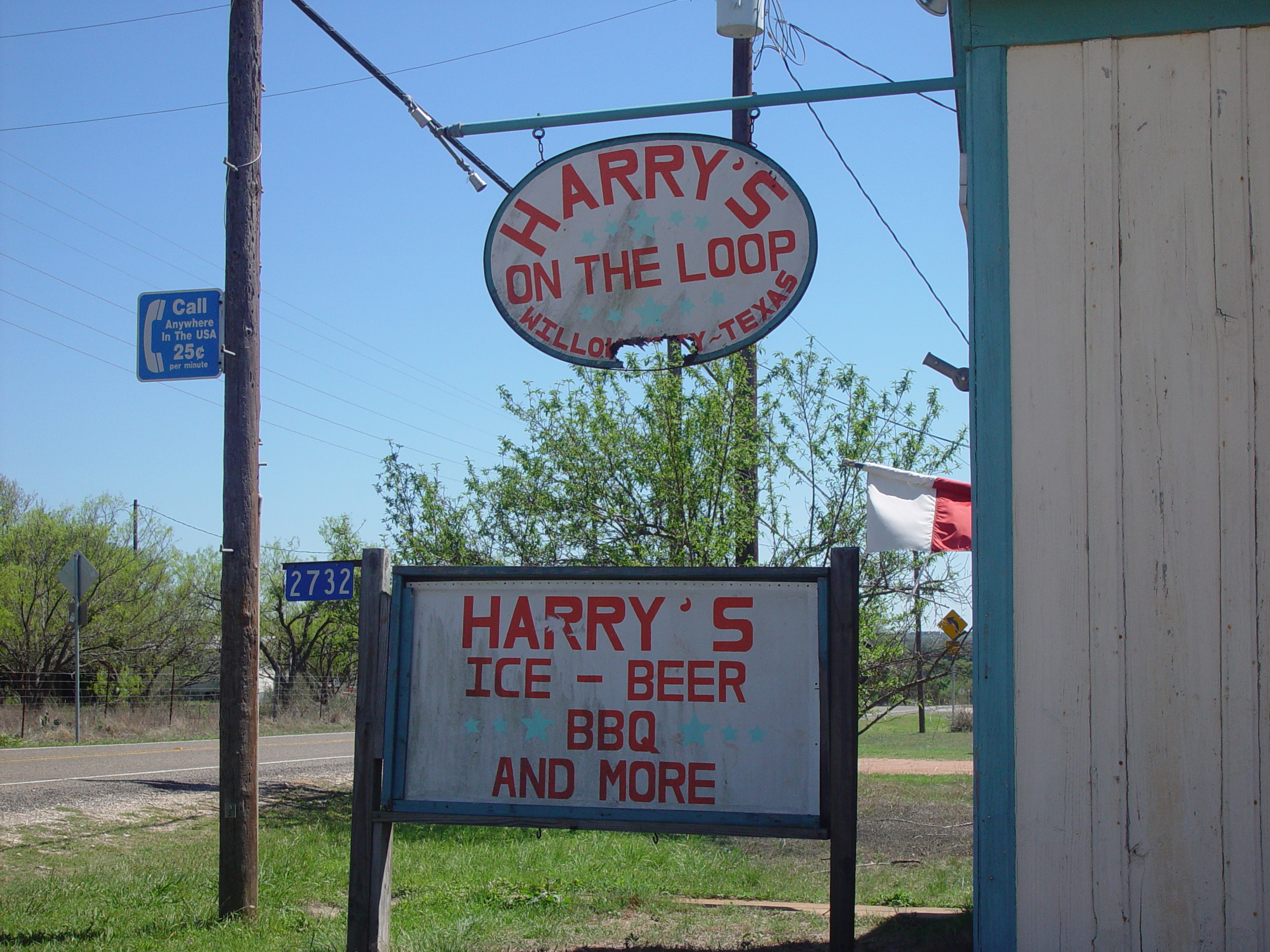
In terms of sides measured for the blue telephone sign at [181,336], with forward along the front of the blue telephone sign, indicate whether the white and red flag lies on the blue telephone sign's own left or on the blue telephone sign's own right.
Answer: on the blue telephone sign's own left

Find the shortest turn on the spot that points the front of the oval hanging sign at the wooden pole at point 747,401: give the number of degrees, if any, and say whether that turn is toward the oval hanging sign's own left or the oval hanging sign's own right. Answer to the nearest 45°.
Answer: approximately 180°

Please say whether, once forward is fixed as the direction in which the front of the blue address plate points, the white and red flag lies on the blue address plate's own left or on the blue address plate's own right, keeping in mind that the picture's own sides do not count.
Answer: on the blue address plate's own left

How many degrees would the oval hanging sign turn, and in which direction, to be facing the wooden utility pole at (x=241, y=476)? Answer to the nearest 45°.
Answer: approximately 135° to its right
